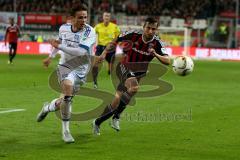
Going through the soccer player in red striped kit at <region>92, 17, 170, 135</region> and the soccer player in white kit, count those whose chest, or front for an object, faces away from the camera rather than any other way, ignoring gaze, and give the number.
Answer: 0

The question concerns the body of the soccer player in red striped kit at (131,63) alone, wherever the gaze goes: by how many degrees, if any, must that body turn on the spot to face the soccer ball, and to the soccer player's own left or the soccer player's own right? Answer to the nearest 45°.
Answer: approximately 45° to the soccer player's own left

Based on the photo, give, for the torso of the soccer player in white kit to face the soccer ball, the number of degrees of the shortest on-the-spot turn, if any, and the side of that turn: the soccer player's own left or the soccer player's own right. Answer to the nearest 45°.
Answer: approximately 45° to the soccer player's own left

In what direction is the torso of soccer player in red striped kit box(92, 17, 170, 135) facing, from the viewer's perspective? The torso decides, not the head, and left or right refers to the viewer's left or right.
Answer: facing the viewer and to the right of the viewer

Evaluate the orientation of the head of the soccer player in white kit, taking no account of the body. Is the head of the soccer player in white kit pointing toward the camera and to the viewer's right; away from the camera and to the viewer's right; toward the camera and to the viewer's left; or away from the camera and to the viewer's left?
toward the camera and to the viewer's right

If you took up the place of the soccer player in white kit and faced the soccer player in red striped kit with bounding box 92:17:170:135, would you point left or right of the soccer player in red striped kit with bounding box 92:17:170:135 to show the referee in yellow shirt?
left

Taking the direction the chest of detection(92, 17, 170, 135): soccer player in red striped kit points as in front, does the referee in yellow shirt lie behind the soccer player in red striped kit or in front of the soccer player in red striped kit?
behind
